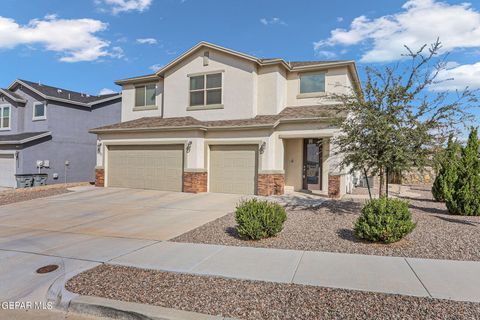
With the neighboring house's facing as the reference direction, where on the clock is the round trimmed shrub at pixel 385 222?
The round trimmed shrub is roughly at 10 o'clock from the neighboring house.

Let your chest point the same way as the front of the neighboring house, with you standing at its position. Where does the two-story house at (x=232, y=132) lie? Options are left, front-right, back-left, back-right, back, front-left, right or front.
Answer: left

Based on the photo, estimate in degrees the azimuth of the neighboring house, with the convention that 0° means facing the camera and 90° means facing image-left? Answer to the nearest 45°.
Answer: approximately 45°

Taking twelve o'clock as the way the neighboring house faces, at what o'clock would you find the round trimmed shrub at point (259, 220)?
The round trimmed shrub is roughly at 10 o'clock from the neighboring house.

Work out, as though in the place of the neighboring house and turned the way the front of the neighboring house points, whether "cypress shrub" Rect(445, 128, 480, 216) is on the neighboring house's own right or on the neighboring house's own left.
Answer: on the neighboring house's own left

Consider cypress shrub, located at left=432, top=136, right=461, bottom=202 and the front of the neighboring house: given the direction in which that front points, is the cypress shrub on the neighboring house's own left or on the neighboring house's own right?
on the neighboring house's own left
